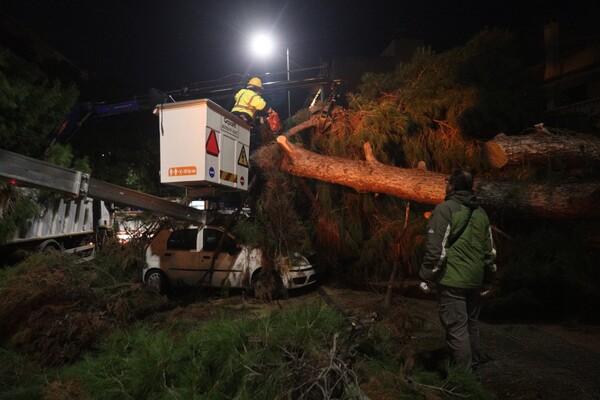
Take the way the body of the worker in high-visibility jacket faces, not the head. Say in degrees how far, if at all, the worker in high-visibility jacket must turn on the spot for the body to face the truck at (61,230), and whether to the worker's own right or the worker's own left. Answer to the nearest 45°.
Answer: approximately 90° to the worker's own left

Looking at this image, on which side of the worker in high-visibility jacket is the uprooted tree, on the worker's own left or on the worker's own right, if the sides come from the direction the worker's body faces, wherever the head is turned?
on the worker's own right

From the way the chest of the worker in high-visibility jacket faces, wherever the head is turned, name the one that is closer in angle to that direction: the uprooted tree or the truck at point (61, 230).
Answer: the uprooted tree

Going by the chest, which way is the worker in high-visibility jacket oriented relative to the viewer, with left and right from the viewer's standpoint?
facing away from the viewer and to the right of the viewer

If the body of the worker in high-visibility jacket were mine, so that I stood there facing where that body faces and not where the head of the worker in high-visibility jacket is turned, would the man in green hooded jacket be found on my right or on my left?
on my right

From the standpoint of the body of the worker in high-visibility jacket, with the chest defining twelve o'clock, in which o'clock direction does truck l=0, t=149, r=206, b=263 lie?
The truck is roughly at 8 o'clock from the worker in high-visibility jacket.
